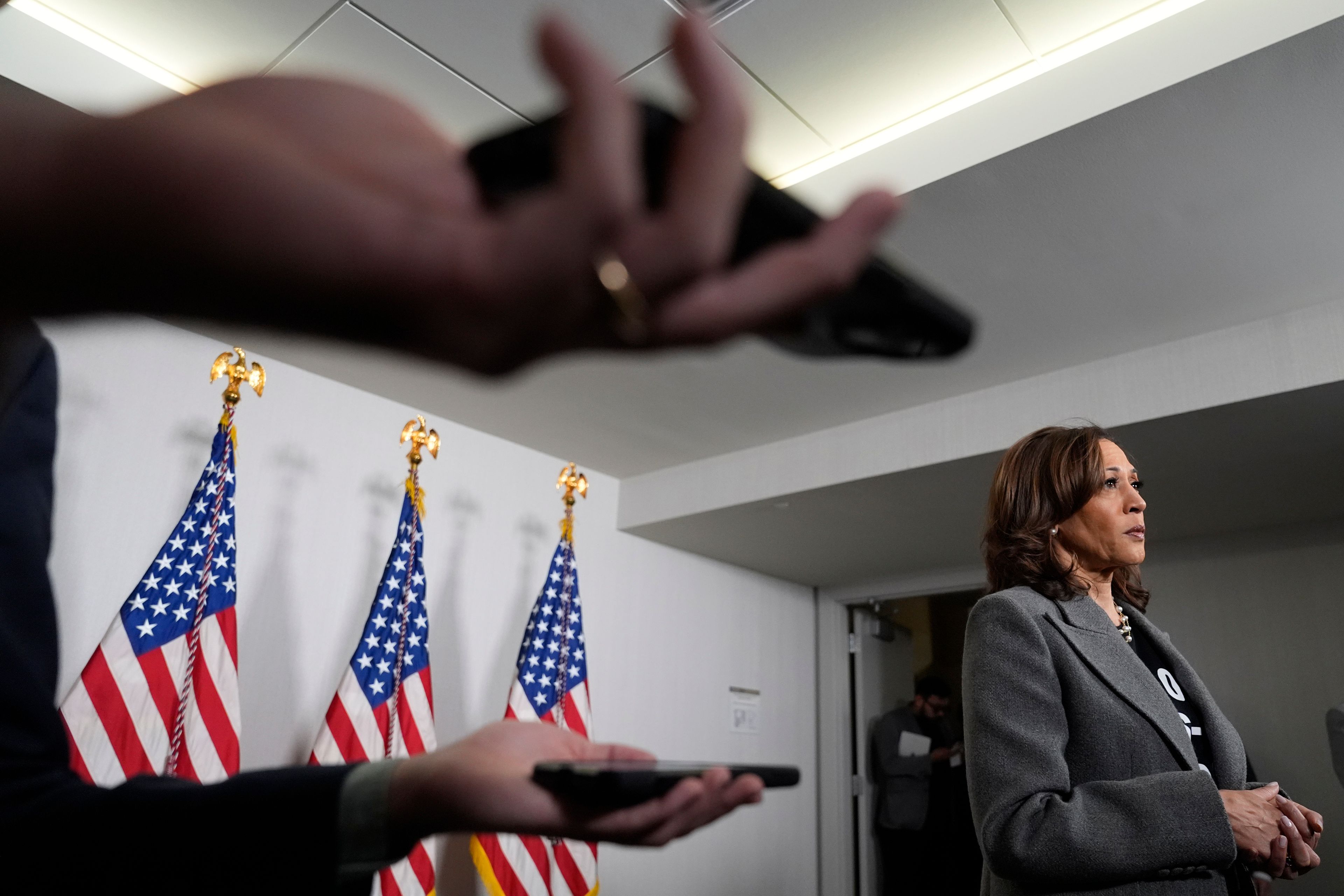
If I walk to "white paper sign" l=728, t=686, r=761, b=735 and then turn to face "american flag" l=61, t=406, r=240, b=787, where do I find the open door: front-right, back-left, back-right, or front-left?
back-left

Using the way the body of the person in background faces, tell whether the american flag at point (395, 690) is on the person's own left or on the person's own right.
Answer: on the person's own right

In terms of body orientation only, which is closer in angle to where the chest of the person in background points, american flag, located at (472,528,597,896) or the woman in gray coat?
the woman in gray coat

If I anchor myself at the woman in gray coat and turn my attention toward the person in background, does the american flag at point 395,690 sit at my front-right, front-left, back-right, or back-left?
front-left

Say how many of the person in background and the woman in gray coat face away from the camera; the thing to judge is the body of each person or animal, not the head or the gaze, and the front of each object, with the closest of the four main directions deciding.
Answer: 0

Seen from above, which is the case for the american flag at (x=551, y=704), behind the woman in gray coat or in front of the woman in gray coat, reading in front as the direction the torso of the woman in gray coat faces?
behind

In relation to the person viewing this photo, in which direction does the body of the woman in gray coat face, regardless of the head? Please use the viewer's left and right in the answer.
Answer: facing the viewer and to the right of the viewer

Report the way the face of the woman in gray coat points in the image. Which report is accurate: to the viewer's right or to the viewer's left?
to the viewer's right

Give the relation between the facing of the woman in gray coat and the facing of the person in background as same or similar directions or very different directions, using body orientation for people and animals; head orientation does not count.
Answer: same or similar directions

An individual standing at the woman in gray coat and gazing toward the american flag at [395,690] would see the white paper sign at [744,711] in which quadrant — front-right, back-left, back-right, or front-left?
front-right

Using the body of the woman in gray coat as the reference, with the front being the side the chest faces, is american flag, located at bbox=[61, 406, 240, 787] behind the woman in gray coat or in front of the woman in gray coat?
behind

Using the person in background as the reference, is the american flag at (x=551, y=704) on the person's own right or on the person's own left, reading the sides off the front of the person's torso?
on the person's own right

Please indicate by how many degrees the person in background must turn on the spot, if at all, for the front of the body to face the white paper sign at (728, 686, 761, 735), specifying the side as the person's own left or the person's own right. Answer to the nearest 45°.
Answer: approximately 90° to the person's own right

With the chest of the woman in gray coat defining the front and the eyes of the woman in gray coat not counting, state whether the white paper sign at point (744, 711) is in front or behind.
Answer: behind
